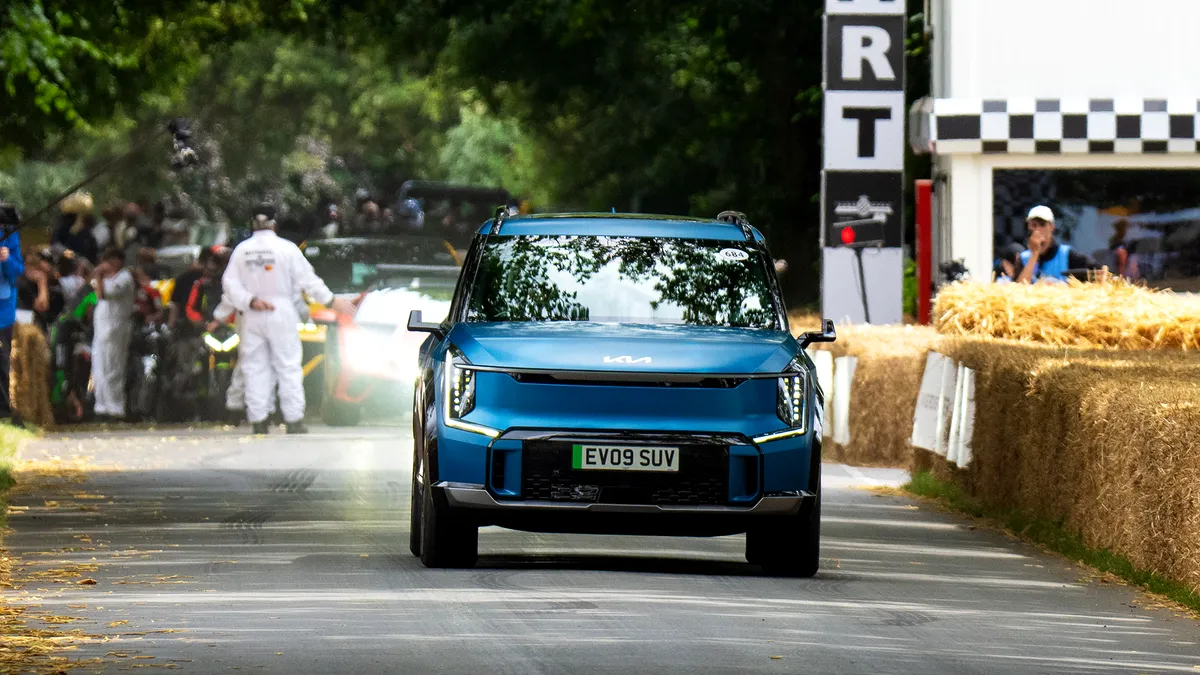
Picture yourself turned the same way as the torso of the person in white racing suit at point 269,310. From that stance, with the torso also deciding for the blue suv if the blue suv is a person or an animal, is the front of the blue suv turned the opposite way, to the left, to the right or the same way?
the opposite way

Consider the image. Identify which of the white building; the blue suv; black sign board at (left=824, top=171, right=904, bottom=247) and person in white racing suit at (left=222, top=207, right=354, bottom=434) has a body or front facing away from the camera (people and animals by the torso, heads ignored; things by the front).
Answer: the person in white racing suit

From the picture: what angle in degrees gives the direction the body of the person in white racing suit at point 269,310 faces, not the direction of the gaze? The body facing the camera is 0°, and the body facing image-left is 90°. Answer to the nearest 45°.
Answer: approximately 180°
